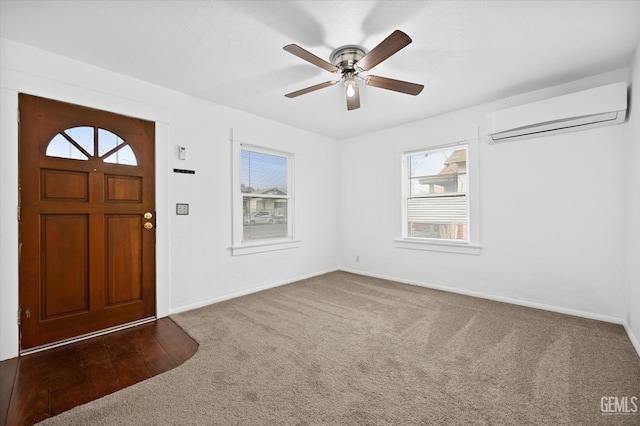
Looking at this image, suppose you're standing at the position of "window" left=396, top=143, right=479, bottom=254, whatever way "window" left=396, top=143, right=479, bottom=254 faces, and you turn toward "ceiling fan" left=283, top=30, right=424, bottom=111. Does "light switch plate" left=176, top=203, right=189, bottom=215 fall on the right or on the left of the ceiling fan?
right

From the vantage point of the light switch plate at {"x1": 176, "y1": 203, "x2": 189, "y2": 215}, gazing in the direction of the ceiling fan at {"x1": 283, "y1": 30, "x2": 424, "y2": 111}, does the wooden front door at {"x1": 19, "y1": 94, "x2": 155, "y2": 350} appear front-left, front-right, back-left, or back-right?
back-right

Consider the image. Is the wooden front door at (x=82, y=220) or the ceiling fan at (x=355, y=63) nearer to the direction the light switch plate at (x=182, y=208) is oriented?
the ceiling fan

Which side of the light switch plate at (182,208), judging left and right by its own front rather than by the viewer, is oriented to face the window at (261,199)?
left

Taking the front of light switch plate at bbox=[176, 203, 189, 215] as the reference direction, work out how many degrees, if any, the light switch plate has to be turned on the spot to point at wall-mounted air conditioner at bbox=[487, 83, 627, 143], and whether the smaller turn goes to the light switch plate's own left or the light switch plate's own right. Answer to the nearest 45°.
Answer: approximately 45° to the light switch plate's own left

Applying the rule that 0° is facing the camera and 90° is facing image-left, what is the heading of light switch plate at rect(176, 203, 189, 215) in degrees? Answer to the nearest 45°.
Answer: approximately 0°

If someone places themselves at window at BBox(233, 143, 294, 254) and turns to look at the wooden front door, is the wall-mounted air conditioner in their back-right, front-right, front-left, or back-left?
back-left

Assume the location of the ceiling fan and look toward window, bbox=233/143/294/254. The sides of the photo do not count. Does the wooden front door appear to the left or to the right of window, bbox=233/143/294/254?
left

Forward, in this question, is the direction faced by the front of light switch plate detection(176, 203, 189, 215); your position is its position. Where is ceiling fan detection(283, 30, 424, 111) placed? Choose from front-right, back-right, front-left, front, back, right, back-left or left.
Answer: front-left

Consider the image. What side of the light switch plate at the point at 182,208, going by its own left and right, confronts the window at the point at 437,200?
left

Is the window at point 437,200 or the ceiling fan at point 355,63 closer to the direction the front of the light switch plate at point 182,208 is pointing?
the ceiling fan

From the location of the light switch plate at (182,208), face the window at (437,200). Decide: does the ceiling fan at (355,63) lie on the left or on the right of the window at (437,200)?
right

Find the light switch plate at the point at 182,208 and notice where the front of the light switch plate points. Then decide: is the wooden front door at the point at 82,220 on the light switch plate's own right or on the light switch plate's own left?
on the light switch plate's own right
